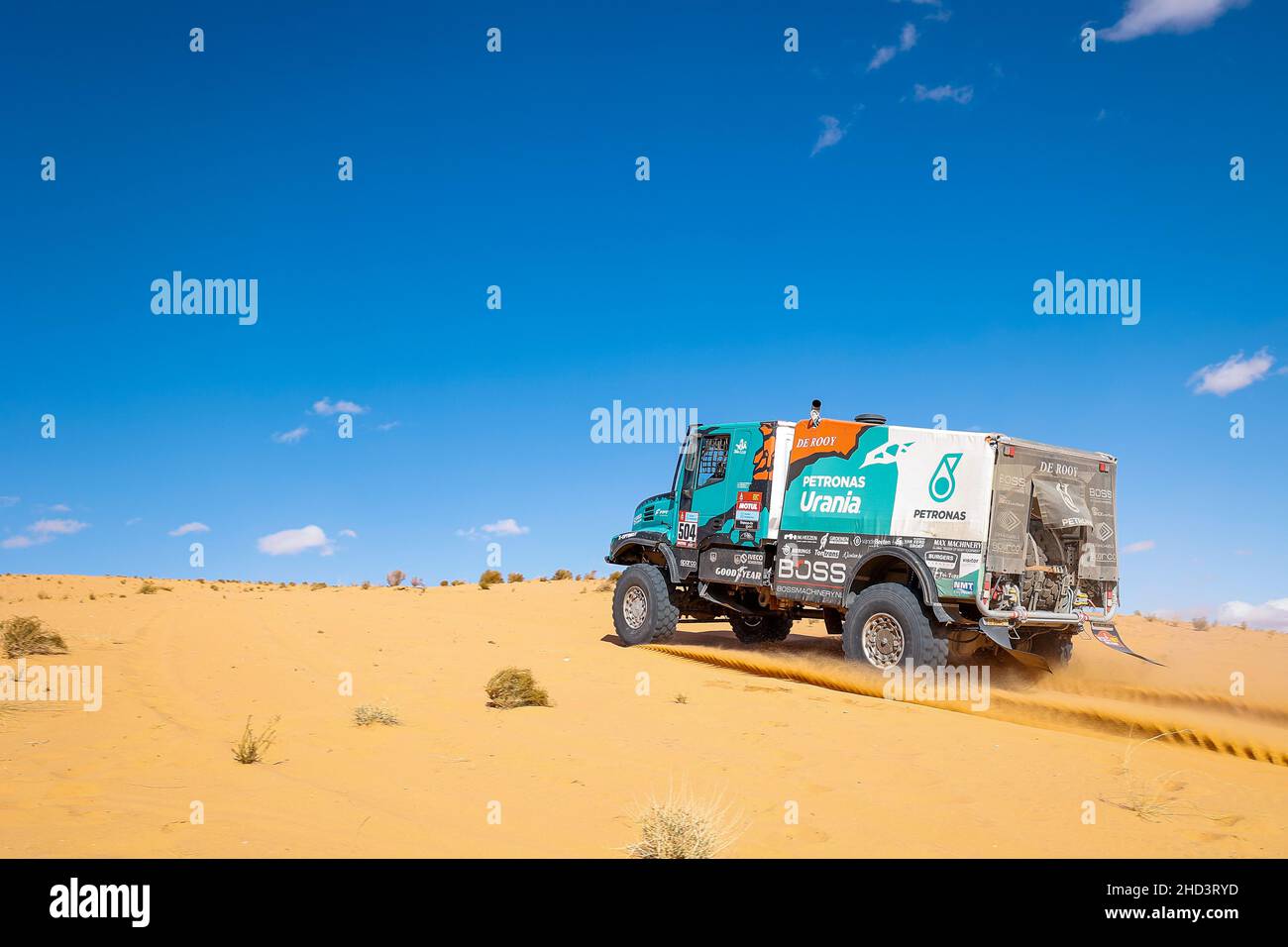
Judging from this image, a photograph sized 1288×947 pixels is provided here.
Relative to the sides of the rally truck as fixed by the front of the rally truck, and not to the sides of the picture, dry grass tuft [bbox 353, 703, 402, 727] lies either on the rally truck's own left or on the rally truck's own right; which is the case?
on the rally truck's own left

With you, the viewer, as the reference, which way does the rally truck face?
facing away from the viewer and to the left of the viewer

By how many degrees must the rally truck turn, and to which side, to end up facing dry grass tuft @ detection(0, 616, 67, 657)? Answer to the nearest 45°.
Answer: approximately 45° to its left

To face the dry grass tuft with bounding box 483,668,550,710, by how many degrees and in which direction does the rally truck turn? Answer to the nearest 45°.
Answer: approximately 90° to its left

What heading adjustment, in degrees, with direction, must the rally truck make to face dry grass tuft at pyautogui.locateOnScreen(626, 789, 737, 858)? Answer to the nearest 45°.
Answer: approximately 135° to its left

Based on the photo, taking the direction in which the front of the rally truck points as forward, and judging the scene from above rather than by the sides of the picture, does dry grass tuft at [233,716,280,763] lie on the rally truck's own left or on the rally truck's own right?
on the rally truck's own left
